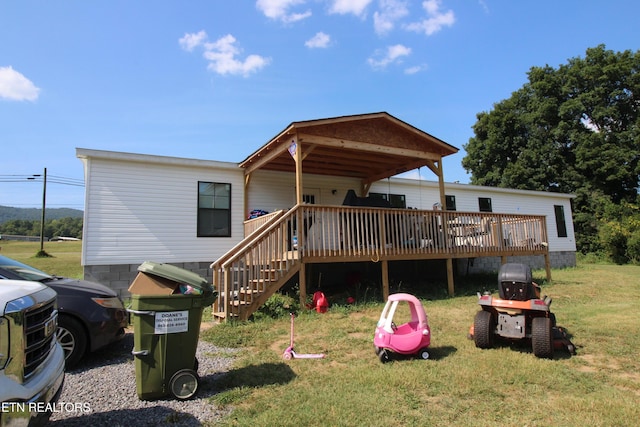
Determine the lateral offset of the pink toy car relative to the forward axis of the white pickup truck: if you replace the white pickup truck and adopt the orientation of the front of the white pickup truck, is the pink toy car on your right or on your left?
on your left

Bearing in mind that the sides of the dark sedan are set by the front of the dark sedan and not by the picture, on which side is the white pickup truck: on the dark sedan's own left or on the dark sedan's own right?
on the dark sedan's own right

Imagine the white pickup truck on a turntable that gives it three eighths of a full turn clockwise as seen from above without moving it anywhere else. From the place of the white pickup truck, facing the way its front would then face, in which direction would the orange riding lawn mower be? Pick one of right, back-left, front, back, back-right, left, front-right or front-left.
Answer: back

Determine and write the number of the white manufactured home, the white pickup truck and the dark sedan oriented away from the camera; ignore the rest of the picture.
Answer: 0

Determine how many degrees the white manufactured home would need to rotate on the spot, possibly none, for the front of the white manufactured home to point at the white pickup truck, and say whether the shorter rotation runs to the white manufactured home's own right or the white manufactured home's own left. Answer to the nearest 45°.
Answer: approximately 45° to the white manufactured home's own right

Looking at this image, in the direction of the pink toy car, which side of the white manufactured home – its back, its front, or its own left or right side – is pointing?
front

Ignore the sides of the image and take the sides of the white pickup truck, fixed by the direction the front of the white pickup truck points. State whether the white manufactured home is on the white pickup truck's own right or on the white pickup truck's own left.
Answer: on the white pickup truck's own left

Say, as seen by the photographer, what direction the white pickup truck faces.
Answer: facing the viewer and to the right of the viewer

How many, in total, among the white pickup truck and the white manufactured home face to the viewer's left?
0

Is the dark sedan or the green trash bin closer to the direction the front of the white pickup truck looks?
the green trash bin

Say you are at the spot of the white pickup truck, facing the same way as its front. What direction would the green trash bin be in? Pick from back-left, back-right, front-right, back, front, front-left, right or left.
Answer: left

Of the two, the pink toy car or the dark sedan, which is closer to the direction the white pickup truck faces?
the pink toy car

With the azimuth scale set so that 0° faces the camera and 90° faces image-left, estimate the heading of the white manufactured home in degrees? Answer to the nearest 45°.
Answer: approximately 315°

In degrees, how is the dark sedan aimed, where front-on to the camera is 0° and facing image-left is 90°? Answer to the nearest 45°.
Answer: approximately 315°

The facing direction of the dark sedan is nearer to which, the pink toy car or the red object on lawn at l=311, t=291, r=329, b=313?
the pink toy car
